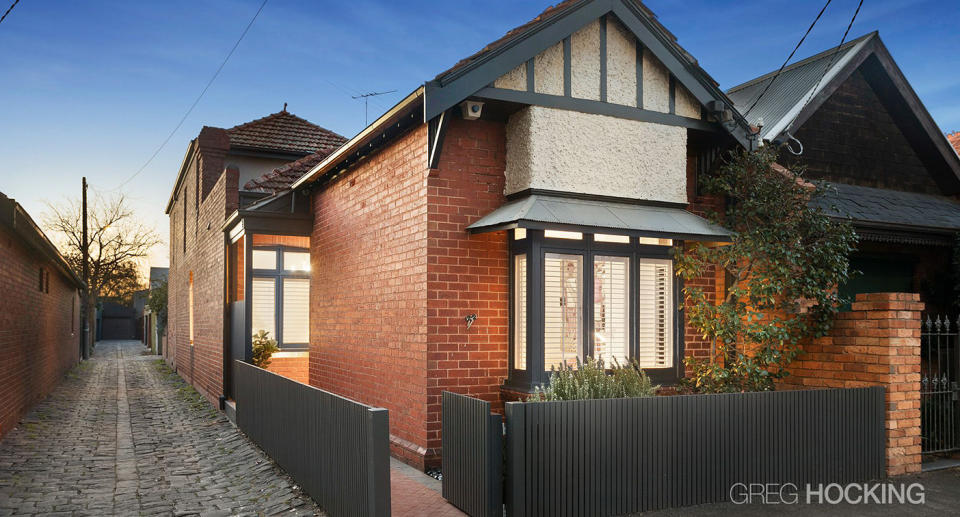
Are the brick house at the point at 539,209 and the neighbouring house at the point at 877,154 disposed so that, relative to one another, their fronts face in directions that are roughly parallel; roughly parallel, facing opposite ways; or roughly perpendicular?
roughly parallel

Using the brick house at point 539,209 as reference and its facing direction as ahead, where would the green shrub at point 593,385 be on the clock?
The green shrub is roughly at 1 o'clock from the brick house.

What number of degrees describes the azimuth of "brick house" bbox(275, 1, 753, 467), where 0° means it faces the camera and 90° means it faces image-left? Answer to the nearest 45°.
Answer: approximately 315°

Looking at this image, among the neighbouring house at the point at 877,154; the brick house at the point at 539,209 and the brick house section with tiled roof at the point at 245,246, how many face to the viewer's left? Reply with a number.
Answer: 0

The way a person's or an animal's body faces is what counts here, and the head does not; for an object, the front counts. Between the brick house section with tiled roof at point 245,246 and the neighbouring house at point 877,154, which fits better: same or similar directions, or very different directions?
same or similar directions

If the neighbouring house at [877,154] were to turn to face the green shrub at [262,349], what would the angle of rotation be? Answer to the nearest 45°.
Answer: approximately 135° to its right

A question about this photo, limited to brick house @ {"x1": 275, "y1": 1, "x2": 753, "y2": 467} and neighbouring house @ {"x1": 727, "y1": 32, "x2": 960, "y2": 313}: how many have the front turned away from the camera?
0

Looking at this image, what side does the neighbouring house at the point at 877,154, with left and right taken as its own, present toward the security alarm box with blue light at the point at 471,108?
right

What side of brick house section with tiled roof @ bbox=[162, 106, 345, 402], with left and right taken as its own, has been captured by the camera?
front

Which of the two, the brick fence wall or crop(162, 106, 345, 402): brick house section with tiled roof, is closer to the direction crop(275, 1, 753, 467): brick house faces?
the brick fence wall

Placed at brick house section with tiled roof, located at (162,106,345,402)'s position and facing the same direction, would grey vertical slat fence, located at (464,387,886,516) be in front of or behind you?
in front

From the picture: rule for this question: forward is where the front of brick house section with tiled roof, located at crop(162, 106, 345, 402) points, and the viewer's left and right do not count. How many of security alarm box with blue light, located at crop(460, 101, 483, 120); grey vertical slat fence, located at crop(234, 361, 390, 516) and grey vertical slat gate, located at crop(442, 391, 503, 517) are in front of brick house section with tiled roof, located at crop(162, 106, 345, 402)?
3

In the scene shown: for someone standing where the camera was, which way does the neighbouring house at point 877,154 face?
facing the viewer and to the right of the viewer

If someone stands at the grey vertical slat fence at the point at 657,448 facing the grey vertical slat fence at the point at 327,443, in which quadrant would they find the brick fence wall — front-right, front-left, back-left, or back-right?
back-right
